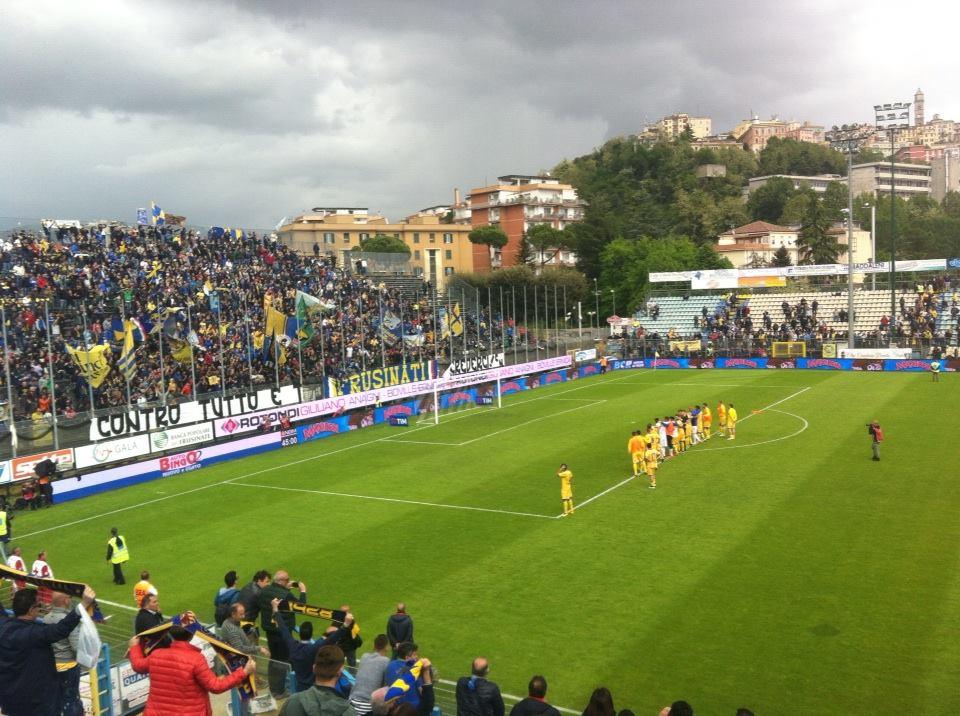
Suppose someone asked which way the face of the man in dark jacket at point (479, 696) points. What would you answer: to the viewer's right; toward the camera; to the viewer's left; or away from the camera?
away from the camera

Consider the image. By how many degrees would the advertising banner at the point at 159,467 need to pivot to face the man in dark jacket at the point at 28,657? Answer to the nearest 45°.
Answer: approximately 45° to its right

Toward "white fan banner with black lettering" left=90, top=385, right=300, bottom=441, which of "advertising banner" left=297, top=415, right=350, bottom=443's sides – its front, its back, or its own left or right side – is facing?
right

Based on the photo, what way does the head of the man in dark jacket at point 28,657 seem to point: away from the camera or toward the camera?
away from the camera

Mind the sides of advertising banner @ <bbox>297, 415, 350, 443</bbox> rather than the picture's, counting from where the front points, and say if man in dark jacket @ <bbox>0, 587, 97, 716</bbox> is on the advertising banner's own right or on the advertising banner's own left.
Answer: on the advertising banner's own right

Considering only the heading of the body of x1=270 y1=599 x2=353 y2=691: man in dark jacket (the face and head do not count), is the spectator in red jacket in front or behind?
behind

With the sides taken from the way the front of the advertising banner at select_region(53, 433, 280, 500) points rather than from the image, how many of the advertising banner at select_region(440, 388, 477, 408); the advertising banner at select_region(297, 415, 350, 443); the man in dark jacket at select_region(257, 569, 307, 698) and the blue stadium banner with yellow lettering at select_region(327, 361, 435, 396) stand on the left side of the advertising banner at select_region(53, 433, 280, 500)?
3

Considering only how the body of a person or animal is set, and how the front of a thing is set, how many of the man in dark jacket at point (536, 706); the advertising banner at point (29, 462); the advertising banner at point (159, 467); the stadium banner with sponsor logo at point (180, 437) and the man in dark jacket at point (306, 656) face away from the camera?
2

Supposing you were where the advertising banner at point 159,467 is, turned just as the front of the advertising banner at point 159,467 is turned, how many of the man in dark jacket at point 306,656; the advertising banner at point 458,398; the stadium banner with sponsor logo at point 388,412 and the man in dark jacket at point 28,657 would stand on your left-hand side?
2

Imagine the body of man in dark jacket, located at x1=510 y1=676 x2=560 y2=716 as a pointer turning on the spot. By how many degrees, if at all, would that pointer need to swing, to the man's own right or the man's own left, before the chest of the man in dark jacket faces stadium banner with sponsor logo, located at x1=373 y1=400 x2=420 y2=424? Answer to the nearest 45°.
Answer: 0° — they already face it

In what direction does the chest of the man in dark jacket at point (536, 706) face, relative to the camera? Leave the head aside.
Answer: away from the camera

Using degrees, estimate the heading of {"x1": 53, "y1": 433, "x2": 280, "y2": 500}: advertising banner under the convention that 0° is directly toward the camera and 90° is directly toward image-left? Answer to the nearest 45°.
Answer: approximately 315°

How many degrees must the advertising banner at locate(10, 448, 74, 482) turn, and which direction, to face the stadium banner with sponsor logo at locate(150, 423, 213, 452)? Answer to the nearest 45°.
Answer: approximately 90° to its left
